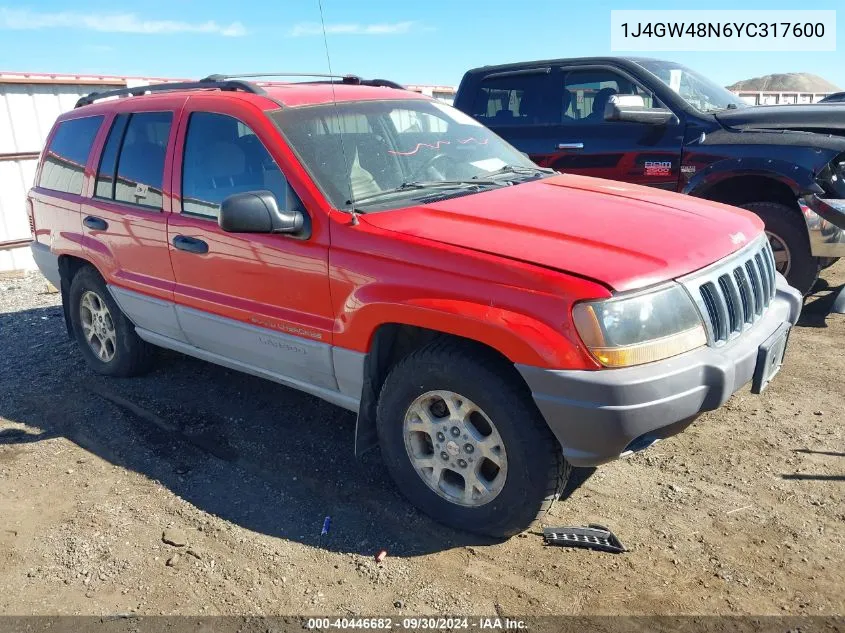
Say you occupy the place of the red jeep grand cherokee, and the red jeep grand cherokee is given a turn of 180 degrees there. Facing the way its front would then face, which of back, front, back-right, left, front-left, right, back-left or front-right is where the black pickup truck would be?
right

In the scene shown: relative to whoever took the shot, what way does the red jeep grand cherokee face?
facing the viewer and to the right of the viewer

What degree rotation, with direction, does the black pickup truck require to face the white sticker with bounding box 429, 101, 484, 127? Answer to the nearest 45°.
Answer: approximately 90° to its right

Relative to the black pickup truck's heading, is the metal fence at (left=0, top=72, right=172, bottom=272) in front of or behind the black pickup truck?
behind

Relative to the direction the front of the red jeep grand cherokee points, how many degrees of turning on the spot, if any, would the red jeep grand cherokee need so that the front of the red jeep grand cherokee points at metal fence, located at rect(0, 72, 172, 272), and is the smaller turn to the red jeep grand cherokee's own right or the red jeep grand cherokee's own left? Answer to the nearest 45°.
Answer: approximately 180°
